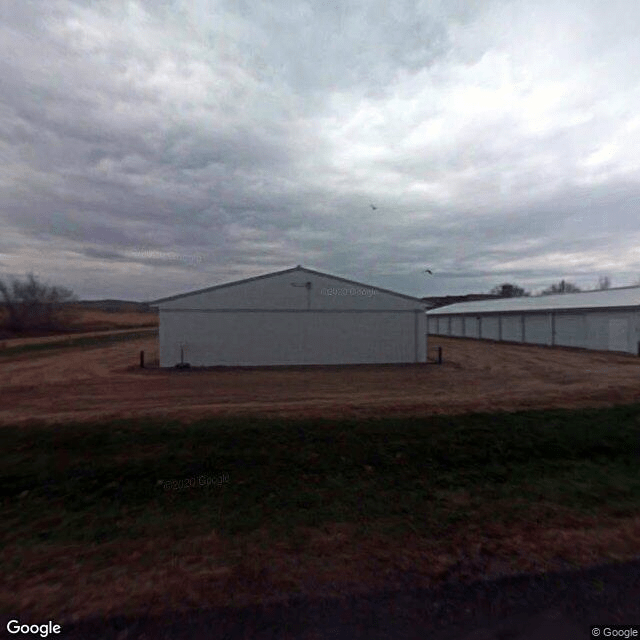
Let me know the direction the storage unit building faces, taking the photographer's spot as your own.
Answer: facing the viewer and to the left of the viewer

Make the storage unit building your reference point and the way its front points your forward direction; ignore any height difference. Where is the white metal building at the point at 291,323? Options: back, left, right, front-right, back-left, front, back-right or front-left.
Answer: front
